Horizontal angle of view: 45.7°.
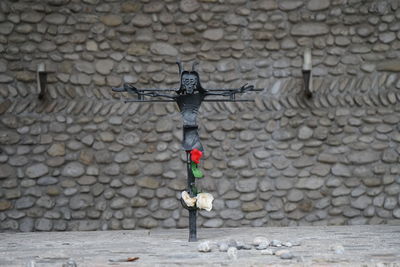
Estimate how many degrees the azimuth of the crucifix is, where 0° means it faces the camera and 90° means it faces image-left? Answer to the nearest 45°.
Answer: approximately 0°
